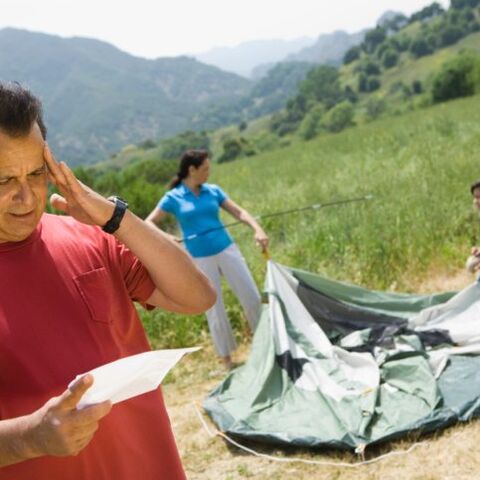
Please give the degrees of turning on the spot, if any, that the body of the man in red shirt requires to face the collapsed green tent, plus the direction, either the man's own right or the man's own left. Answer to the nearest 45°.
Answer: approximately 135° to the man's own left

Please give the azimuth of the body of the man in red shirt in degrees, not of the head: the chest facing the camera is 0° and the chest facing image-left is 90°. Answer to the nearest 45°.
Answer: approximately 0°

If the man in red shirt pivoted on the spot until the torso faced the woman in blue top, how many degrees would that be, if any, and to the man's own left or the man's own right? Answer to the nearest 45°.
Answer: approximately 180°

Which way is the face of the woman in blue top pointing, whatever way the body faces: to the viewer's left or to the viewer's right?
to the viewer's right
